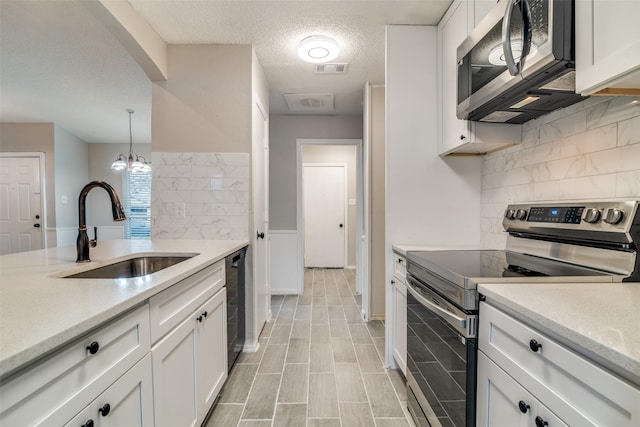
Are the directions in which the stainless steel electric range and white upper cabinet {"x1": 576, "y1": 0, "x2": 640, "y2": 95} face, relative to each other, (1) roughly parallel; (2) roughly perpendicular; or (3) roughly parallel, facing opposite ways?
roughly parallel

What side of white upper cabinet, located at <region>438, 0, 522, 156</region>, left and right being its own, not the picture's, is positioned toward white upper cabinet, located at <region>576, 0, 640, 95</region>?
left

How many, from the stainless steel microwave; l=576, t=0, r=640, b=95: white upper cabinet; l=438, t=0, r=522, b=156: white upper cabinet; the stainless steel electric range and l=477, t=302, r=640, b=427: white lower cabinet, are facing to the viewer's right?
0

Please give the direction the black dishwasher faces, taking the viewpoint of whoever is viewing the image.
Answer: facing to the right of the viewer

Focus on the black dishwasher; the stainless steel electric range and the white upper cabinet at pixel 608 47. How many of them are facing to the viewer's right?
1

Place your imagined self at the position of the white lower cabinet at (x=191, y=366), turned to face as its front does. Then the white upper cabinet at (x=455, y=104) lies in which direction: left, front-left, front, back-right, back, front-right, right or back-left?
front-left

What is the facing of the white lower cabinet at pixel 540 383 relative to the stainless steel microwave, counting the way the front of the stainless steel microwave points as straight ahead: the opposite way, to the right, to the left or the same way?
the same way

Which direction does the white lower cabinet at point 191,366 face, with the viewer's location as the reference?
facing the viewer and to the right of the viewer

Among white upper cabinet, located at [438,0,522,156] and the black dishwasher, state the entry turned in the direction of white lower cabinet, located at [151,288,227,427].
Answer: the white upper cabinet

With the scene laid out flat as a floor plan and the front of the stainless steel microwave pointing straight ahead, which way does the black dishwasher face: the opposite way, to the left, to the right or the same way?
the opposite way

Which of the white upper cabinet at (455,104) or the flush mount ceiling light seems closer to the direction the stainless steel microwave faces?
the flush mount ceiling light

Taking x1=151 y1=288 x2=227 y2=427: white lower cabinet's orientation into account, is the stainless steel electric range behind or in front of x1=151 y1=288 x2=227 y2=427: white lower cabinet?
in front

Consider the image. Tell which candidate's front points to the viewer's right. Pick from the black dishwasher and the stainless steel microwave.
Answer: the black dishwasher

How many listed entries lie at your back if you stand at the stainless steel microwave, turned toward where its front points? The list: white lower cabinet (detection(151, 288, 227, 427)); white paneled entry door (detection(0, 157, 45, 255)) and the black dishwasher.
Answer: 0

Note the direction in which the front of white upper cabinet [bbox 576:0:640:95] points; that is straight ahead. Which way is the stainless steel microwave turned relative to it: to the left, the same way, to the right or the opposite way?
the same way

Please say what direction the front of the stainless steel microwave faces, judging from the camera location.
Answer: facing the viewer and to the left of the viewer

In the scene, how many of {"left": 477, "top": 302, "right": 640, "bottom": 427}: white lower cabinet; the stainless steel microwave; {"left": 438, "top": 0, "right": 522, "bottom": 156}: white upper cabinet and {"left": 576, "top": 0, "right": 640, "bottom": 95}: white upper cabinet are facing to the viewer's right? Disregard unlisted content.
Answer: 0

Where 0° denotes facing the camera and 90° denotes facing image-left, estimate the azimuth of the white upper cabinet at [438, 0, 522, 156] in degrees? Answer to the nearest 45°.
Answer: approximately 45°

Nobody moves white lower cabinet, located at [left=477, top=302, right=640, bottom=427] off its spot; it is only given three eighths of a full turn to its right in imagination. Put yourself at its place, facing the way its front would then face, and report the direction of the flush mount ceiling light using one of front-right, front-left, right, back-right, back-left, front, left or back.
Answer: front-left

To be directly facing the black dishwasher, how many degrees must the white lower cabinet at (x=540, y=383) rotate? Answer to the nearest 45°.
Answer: approximately 45° to its right

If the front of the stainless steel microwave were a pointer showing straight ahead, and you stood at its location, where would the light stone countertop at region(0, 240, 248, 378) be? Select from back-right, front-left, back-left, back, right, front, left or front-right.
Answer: front
